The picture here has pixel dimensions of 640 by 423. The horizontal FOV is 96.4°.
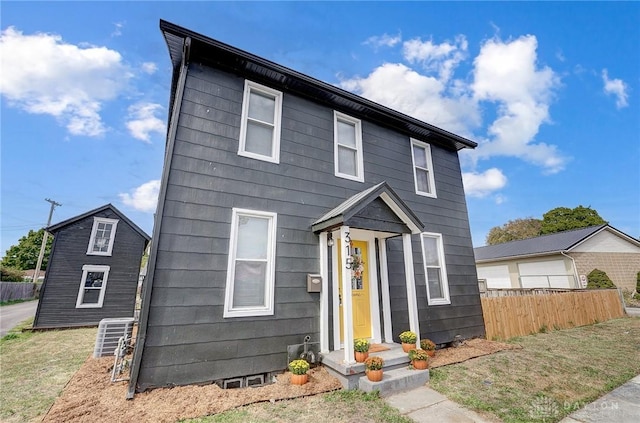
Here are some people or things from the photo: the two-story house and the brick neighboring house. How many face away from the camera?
0

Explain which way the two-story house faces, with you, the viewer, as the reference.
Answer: facing the viewer and to the right of the viewer

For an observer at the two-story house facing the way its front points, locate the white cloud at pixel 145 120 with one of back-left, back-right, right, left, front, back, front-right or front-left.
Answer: back

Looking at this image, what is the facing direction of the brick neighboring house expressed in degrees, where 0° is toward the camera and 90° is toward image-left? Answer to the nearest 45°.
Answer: approximately 45°

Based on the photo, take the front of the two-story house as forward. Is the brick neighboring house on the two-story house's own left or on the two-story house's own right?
on the two-story house's own left

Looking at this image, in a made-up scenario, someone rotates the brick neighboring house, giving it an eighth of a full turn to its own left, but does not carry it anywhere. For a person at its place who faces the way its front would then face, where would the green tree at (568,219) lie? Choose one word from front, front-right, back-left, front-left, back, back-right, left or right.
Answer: back
